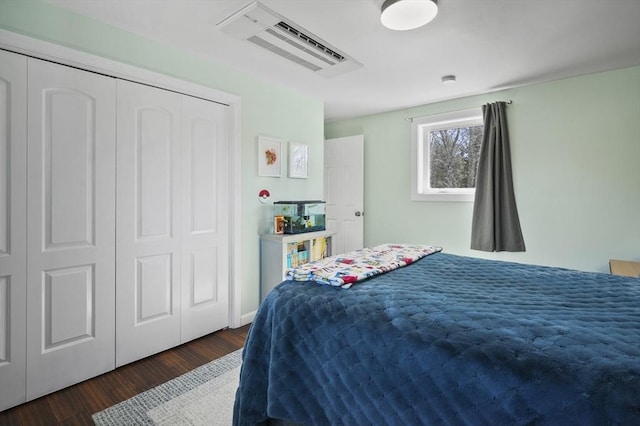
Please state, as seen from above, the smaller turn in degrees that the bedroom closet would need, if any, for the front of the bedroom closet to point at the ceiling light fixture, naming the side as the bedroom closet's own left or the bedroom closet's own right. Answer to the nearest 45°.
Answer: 0° — it already faces it

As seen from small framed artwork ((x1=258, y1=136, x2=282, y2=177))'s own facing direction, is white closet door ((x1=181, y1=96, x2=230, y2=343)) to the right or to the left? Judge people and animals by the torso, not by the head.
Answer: on its right

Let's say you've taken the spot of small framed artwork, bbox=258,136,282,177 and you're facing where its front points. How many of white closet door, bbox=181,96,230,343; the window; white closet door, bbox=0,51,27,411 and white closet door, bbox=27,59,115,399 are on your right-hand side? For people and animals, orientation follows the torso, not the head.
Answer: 3

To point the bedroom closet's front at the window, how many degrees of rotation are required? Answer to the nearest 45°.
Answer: approximately 45° to its left

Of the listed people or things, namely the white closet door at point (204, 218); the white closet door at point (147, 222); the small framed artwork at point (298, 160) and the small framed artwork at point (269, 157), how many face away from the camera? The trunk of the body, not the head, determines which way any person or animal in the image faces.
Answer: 0

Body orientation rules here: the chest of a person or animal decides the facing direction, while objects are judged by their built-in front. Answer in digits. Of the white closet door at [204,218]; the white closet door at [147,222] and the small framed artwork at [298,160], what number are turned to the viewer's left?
0

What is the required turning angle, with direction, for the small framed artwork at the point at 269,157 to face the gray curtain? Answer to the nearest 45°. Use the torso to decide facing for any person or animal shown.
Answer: approximately 45° to its left

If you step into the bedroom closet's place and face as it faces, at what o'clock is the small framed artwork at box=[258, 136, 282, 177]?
The small framed artwork is roughly at 10 o'clock from the bedroom closet.

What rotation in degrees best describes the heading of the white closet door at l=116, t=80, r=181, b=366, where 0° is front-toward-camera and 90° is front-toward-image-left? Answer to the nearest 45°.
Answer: approximately 315°

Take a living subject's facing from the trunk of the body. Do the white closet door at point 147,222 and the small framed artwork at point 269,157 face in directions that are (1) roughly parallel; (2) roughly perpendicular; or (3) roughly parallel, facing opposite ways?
roughly parallel

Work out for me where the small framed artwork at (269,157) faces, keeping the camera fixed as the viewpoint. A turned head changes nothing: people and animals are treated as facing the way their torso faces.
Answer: facing the viewer and to the right of the viewer

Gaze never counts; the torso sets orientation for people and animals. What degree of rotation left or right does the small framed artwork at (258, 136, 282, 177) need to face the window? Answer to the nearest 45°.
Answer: approximately 45° to its left

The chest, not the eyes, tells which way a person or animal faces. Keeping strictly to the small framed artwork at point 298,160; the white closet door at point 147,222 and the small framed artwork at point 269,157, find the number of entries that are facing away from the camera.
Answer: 0

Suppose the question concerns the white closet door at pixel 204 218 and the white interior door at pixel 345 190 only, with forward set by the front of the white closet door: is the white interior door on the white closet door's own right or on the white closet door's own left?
on the white closet door's own left

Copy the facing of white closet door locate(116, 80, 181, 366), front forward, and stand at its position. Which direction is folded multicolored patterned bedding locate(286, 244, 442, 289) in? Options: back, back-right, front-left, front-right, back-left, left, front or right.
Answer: front
